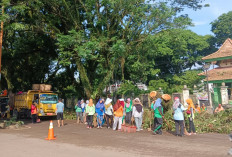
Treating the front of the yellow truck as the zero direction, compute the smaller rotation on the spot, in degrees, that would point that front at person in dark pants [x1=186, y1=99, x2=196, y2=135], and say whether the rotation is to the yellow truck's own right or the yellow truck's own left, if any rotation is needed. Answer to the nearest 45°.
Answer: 0° — it already faces them

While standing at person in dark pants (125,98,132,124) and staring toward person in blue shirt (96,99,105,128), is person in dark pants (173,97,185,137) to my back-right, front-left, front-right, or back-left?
back-left

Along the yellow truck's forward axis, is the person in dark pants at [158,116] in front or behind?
in front

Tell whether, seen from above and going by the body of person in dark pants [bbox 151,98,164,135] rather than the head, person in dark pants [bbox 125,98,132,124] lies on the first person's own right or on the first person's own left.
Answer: on the first person's own right

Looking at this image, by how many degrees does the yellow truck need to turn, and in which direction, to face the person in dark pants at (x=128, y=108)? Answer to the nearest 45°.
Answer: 0° — it already faces them

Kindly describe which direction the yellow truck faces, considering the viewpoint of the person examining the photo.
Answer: facing the viewer and to the right of the viewer

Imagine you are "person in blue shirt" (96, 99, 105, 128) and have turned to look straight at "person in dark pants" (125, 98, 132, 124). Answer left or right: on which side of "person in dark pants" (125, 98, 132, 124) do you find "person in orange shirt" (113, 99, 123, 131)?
right

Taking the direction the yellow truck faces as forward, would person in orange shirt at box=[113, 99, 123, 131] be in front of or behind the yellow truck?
in front
